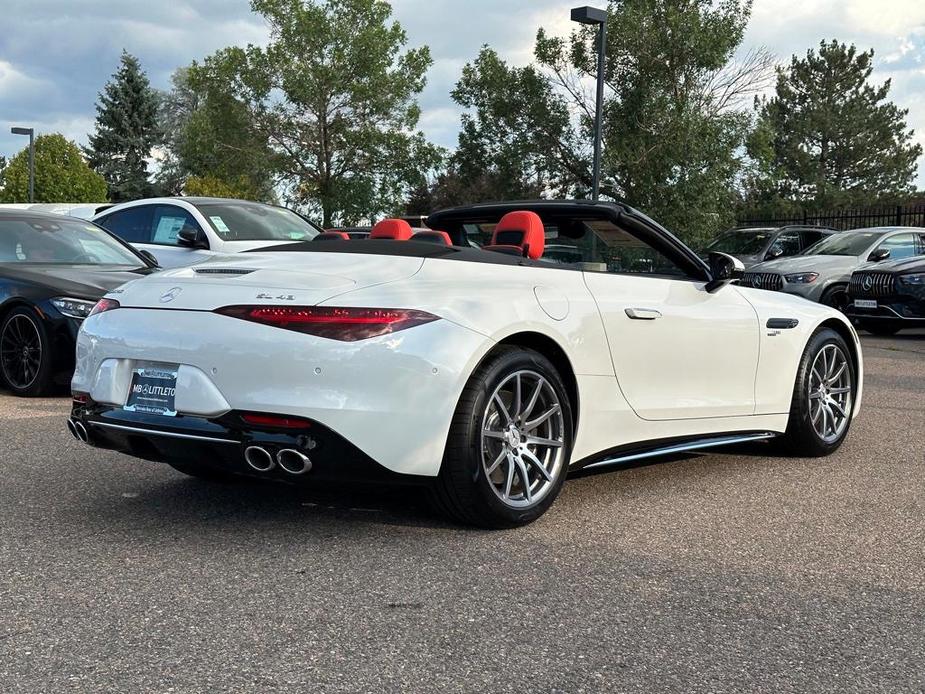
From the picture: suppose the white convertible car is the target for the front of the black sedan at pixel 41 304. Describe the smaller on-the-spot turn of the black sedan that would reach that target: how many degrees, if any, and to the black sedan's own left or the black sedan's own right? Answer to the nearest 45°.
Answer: approximately 45° to the black sedan's own right

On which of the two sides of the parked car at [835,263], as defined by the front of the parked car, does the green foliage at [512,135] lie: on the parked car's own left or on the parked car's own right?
on the parked car's own right

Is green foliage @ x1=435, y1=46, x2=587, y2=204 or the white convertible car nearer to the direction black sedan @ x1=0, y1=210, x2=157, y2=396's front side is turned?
the white convertible car

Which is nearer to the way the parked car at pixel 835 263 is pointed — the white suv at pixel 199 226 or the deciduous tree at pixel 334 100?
the white suv

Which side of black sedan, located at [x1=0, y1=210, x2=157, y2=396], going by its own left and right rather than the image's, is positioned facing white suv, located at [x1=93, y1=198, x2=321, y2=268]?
left

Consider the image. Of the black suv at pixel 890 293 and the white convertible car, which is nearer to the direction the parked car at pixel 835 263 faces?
the white convertible car

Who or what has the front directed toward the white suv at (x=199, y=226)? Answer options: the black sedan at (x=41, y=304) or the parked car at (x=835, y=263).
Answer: the parked car

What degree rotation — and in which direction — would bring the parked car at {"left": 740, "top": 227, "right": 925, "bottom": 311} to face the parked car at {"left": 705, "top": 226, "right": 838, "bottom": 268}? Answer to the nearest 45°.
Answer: approximately 135° to its right

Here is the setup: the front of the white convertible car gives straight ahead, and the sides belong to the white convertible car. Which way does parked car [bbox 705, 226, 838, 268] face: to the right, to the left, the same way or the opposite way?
the opposite way

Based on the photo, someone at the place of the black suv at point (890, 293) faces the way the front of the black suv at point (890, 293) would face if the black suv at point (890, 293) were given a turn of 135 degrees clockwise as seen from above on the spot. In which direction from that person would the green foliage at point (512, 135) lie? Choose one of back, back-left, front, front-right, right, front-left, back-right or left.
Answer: front-left

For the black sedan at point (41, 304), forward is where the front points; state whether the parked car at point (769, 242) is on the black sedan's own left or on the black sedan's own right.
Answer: on the black sedan's own left
